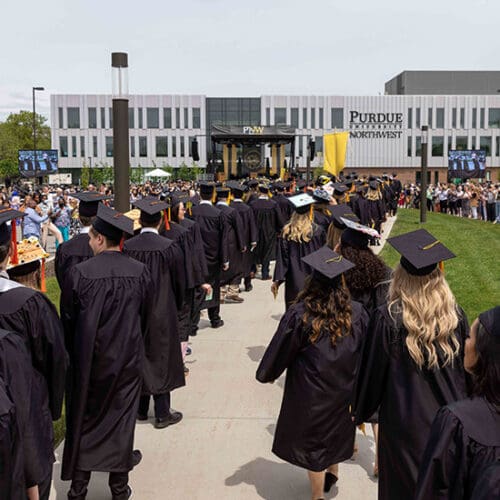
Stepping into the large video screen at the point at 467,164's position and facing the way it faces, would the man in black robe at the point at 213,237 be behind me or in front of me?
in front

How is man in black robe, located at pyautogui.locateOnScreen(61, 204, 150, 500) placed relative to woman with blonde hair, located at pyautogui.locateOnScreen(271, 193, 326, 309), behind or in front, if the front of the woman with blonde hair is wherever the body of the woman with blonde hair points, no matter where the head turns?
behind

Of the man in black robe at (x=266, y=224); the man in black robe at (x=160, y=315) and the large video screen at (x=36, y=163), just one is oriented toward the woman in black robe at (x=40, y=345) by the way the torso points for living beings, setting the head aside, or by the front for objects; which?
the large video screen

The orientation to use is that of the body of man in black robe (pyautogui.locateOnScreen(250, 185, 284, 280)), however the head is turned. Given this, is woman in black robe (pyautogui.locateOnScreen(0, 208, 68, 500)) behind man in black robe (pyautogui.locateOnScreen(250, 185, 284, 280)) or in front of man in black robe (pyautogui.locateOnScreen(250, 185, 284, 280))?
behind

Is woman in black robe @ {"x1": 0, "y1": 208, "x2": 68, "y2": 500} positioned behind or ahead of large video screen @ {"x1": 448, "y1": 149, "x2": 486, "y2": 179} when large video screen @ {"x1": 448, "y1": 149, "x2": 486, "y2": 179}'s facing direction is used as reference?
ahead

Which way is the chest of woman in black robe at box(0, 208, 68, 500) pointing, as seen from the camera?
away from the camera

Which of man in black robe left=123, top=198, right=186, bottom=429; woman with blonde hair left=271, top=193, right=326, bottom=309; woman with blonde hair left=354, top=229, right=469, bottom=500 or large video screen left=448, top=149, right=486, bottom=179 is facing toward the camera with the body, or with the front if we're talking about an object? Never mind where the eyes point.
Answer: the large video screen

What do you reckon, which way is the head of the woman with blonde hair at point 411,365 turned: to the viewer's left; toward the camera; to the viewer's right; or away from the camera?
away from the camera

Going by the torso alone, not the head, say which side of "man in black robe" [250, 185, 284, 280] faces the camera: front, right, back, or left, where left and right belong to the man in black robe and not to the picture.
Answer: back

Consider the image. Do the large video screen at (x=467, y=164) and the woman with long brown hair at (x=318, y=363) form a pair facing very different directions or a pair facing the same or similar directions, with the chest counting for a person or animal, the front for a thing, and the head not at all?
very different directions

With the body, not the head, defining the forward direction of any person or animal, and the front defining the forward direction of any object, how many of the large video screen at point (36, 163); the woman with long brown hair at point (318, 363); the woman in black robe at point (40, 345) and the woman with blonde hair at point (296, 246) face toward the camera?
1

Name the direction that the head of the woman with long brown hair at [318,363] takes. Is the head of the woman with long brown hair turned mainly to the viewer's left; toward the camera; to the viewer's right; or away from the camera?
away from the camera

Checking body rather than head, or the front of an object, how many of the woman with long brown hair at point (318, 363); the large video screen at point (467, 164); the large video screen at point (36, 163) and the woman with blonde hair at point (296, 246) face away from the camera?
2

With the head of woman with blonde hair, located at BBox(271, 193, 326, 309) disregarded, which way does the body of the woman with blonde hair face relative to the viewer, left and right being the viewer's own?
facing away from the viewer

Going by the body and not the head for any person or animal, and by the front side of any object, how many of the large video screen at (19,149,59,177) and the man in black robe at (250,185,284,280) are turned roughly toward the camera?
1

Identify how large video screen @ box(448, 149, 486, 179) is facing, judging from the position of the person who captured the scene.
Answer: facing the viewer

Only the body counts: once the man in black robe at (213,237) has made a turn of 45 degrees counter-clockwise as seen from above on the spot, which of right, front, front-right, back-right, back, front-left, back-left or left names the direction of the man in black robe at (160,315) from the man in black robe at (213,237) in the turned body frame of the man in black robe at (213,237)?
back-left
